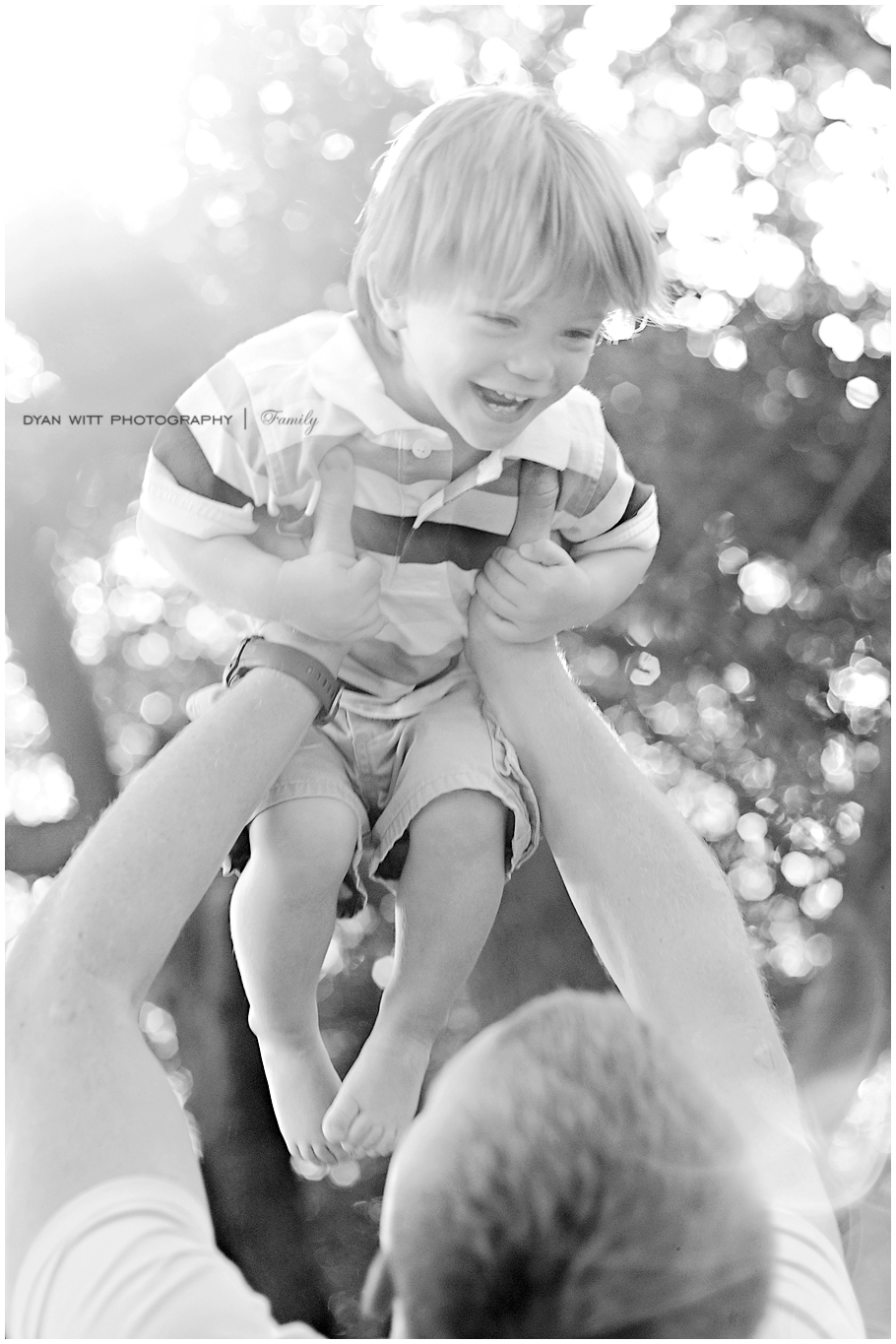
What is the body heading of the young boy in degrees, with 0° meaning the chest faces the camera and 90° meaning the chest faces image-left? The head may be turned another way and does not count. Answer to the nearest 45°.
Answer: approximately 0°
